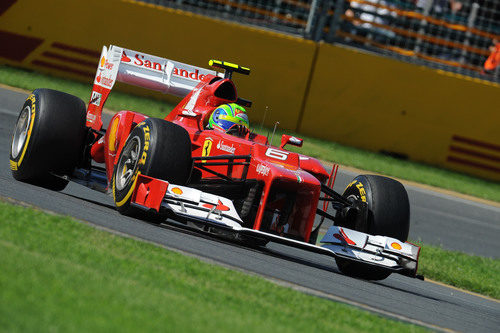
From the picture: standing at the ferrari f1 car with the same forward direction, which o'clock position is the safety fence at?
The safety fence is roughly at 8 o'clock from the ferrari f1 car.

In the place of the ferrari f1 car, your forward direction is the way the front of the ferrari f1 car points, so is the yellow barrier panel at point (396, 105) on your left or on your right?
on your left

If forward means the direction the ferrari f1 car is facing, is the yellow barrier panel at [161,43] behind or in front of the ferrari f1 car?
behind
